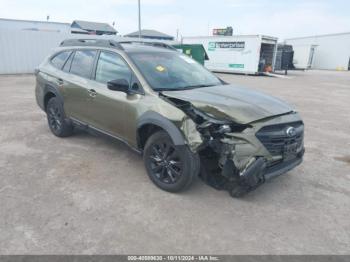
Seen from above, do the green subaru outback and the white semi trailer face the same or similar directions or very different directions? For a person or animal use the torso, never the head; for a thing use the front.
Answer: very different directions

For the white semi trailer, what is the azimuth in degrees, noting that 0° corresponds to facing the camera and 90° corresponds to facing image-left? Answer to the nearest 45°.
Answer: approximately 135°

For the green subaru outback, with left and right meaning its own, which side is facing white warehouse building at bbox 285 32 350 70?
left

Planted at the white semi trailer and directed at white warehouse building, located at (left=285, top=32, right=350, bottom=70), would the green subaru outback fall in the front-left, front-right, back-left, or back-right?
back-right

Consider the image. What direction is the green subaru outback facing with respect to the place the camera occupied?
facing the viewer and to the right of the viewer
